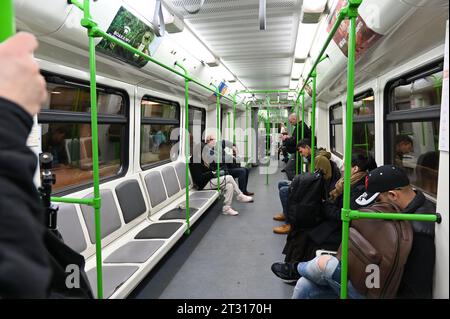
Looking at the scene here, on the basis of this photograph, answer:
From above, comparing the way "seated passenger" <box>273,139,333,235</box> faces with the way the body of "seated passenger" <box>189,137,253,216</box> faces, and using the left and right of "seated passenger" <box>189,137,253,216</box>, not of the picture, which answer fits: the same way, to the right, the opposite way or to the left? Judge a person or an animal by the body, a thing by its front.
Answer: the opposite way

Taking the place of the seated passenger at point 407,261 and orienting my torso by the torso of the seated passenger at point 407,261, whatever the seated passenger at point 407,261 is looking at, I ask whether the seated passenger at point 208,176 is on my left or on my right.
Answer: on my right

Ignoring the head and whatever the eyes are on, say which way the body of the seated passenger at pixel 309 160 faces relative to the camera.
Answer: to the viewer's left

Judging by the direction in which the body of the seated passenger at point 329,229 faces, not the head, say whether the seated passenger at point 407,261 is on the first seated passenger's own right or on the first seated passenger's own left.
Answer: on the first seated passenger's own left

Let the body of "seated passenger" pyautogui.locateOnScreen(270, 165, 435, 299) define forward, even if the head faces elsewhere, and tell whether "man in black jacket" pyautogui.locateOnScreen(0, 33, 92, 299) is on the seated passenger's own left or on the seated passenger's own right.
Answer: on the seated passenger's own left

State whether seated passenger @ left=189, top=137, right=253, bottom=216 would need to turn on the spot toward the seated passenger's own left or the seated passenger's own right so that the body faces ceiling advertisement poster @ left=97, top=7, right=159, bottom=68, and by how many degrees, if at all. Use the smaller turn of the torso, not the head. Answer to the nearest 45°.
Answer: approximately 90° to the seated passenger's own right

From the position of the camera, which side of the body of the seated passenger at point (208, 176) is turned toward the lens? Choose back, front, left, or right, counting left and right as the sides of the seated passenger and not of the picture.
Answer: right

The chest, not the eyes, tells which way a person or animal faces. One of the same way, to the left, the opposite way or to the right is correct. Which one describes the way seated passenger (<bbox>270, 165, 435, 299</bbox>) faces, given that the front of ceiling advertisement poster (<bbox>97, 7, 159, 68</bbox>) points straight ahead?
the opposite way

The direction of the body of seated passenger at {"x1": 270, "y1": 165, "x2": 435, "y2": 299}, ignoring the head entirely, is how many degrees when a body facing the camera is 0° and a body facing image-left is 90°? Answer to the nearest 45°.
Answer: approximately 90°

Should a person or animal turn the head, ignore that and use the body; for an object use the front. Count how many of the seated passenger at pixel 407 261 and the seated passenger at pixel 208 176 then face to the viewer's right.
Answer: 1

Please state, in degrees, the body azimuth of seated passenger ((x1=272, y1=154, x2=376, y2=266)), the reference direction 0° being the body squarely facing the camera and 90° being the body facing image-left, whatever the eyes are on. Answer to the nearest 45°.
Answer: approximately 90°
